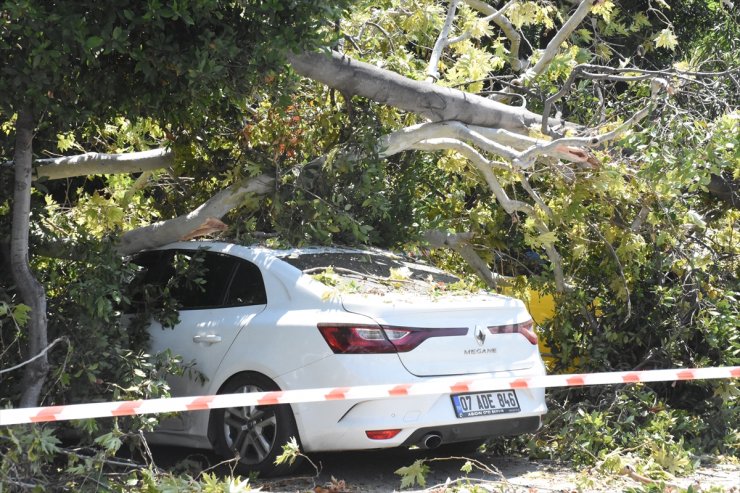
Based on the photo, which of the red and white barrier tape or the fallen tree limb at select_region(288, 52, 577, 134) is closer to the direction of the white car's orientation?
the fallen tree limb

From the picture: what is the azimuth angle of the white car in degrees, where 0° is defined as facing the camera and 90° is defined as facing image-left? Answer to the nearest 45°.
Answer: approximately 135°

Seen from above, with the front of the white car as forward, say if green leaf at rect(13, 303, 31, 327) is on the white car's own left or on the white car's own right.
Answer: on the white car's own left
